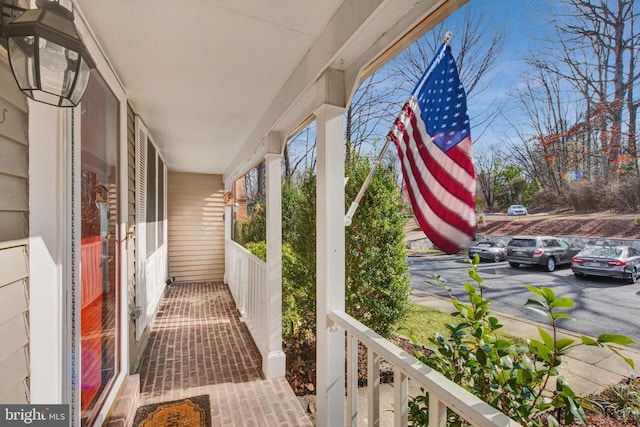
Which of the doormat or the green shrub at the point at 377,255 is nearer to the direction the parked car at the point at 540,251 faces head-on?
the green shrub

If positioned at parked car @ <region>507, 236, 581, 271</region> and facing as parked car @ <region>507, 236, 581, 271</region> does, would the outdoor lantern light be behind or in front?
behind

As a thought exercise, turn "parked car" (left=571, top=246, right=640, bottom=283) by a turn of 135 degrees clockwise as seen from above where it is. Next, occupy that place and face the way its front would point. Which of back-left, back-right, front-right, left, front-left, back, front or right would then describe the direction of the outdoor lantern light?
front-right

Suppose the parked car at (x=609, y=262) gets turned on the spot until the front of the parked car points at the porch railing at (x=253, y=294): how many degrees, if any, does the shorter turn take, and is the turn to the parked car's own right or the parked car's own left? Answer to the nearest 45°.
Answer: approximately 135° to the parked car's own left

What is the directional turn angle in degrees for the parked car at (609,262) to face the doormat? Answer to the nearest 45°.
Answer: approximately 135° to its left

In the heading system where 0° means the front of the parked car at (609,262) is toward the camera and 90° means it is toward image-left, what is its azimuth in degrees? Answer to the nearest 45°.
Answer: approximately 225°
